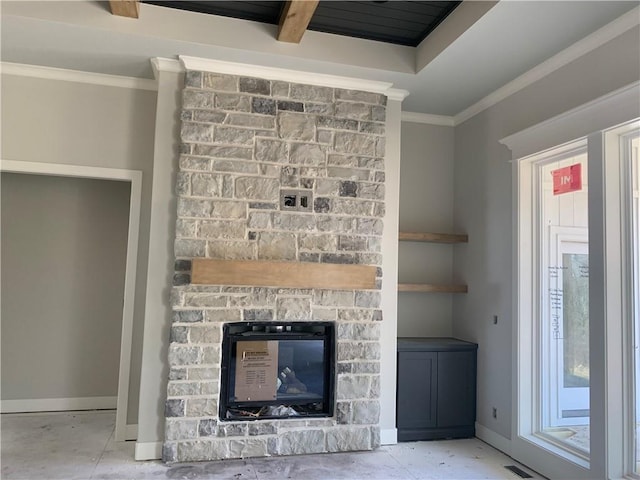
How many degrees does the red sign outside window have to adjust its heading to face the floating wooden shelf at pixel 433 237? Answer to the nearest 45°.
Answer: approximately 45° to its right

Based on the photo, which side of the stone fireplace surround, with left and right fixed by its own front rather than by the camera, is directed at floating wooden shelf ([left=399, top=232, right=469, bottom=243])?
left

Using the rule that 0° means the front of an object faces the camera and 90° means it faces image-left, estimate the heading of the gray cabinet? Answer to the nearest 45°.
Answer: approximately 0°

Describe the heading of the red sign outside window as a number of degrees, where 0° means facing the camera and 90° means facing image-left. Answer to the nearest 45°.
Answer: approximately 45°

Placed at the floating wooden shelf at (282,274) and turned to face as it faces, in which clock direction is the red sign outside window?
The red sign outside window is roughly at 9 o'clock from the floating wooden shelf.

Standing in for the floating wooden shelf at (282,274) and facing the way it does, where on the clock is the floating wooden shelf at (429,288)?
the floating wooden shelf at (429,288) is roughly at 8 o'clock from the floating wooden shelf at (282,274).
